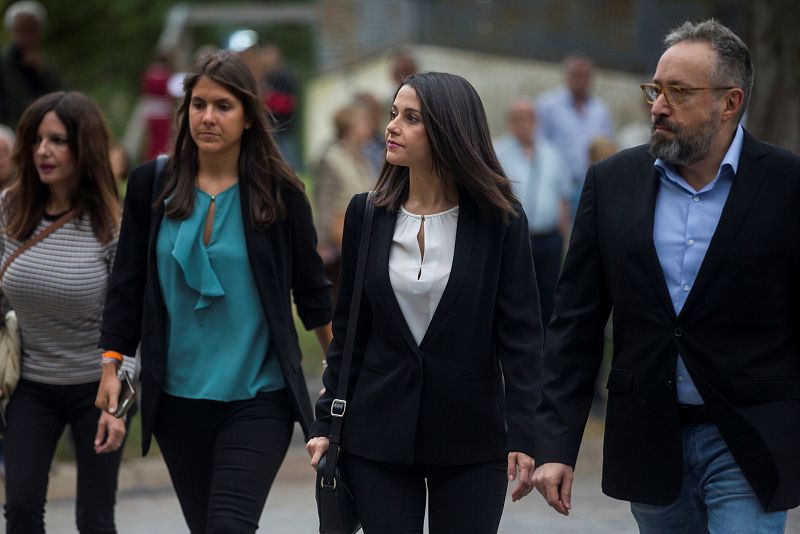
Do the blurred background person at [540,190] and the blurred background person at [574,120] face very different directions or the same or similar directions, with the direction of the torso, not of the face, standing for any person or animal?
same or similar directions

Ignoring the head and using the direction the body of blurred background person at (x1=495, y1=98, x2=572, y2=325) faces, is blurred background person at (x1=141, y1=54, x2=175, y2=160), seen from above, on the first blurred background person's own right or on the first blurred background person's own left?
on the first blurred background person's own right

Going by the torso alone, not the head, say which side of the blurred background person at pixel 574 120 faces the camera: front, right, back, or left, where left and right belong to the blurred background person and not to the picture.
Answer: front

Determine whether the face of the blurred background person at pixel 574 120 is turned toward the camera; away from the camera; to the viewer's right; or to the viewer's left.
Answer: toward the camera

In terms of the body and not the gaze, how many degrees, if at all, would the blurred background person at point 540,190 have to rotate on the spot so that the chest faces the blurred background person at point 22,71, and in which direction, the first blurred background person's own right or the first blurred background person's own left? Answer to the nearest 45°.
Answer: approximately 90° to the first blurred background person's own right

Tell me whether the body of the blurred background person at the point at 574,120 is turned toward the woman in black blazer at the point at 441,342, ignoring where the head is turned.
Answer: yes

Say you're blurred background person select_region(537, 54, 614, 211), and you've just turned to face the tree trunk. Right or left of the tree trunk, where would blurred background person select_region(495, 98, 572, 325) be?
right
